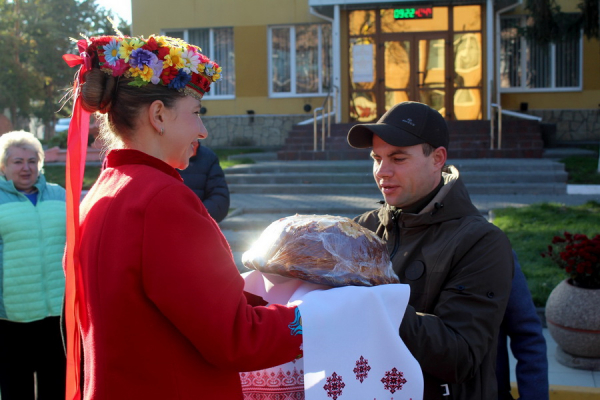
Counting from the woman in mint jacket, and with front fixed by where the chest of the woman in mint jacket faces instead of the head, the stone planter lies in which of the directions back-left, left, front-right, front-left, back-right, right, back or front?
left

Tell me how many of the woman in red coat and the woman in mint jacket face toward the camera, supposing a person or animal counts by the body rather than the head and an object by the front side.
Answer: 1

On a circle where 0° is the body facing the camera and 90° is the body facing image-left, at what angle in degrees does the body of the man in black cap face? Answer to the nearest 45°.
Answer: approximately 45°

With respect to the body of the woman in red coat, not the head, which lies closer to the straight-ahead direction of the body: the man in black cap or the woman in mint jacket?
the man in black cap

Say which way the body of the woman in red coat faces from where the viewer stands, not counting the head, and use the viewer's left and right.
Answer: facing away from the viewer and to the right of the viewer

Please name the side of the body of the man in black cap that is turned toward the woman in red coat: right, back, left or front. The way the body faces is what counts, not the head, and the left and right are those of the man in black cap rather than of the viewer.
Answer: front

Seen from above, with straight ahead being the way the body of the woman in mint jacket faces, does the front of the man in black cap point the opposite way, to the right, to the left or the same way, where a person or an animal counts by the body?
to the right

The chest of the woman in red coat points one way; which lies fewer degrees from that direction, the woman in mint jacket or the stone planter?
the stone planter

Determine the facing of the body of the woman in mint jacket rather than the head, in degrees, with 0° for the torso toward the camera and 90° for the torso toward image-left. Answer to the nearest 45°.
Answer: approximately 0°

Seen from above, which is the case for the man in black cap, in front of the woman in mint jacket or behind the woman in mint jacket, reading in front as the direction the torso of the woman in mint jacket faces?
in front
